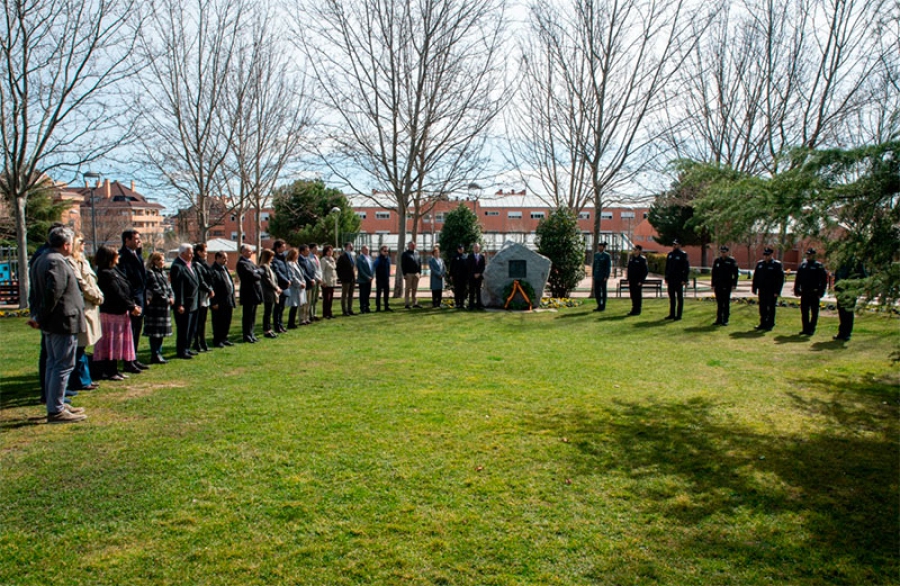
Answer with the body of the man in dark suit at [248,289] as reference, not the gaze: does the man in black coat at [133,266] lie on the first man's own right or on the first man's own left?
on the first man's own right

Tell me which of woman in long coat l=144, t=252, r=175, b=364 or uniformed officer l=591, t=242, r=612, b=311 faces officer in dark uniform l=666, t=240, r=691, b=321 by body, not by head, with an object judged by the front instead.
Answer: the woman in long coat

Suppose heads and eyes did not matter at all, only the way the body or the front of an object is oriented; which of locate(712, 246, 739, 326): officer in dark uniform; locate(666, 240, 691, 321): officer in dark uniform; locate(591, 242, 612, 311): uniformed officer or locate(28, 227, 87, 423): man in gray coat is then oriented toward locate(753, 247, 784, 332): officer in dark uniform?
the man in gray coat

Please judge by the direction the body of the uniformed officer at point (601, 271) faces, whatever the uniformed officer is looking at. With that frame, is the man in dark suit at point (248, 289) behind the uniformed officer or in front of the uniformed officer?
in front

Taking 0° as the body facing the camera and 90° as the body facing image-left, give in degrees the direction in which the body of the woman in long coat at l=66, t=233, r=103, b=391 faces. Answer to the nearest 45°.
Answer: approximately 270°

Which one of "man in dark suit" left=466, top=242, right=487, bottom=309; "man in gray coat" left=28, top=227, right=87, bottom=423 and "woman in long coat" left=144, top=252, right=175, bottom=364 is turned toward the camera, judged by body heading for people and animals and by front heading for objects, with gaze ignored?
the man in dark suit

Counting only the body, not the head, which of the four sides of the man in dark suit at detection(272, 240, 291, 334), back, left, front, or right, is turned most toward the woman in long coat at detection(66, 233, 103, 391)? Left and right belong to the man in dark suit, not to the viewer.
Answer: right

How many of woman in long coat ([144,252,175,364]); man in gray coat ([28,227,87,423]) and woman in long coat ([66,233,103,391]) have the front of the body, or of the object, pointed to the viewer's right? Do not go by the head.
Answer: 3

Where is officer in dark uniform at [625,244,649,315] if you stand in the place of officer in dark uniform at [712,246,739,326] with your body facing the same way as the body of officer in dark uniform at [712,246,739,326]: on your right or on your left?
on your right

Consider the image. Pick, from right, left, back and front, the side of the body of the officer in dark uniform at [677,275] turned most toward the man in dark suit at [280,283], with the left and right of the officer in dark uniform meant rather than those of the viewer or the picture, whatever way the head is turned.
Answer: front

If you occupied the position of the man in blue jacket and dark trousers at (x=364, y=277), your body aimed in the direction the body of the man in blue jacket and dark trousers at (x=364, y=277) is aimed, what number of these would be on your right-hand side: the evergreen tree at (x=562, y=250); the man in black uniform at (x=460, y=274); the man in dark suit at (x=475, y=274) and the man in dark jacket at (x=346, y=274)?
1

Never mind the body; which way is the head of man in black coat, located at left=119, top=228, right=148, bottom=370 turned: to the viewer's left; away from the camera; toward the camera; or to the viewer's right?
to the viewer's right

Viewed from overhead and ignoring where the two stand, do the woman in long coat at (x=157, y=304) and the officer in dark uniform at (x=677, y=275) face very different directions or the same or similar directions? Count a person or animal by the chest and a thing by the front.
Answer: very different directions

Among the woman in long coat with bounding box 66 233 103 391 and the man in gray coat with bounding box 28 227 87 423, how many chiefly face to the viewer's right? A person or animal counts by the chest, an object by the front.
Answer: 2

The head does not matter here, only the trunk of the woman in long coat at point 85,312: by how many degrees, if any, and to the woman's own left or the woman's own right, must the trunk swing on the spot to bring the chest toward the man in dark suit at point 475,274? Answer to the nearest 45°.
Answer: approximately 45° to the woman's own left

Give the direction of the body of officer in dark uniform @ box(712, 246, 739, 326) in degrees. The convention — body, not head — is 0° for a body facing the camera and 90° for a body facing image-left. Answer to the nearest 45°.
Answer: approximately 45°

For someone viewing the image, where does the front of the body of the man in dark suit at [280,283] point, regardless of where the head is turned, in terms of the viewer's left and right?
facing the viewer and to the right of the viewer
